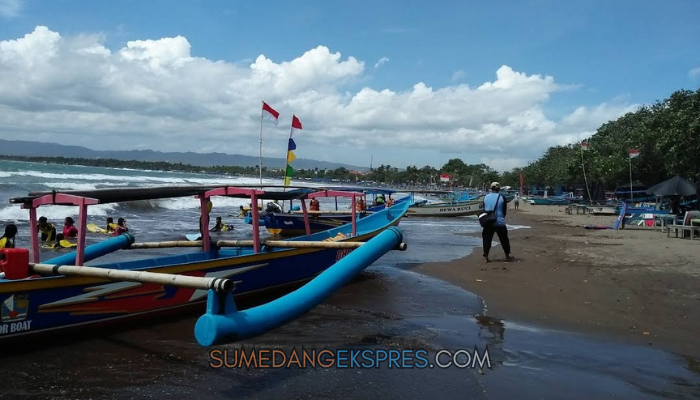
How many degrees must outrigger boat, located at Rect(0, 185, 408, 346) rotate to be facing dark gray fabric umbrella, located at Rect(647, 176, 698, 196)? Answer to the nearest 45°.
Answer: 0° — it already faces it

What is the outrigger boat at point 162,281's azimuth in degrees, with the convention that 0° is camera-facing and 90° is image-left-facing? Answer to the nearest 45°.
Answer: approximately 225°

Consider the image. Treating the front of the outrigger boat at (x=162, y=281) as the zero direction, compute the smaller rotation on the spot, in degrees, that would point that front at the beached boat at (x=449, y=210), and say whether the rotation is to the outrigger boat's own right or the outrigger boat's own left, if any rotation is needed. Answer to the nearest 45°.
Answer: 0° — it already faces it

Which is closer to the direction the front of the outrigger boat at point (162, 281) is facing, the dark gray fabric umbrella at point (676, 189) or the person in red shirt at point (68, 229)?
the dark gray fabric umbrella
